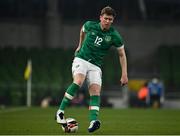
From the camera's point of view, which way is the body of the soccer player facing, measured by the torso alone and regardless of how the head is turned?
toward the camera
